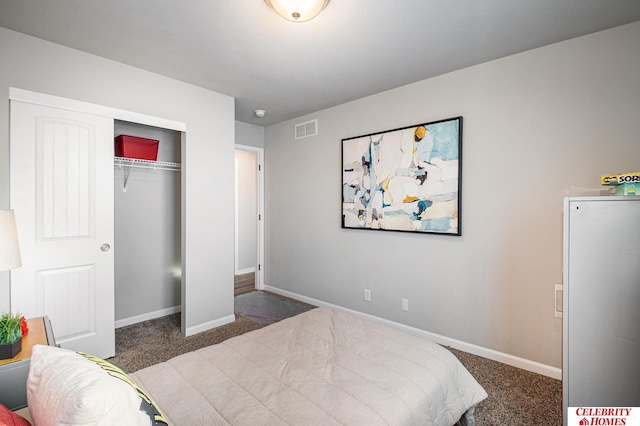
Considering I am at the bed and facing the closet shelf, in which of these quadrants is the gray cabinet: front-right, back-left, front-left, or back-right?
back-right

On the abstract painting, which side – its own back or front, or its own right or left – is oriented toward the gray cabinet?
left

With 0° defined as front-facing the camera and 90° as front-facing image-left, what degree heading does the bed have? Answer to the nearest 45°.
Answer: approximately 225°

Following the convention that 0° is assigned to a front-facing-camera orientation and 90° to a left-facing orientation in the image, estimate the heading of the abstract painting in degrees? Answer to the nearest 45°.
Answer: approximately 45°

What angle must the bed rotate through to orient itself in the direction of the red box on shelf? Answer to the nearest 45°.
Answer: approximately 90° to its left

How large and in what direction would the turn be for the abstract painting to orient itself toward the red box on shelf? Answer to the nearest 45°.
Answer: approximately 45° to its right

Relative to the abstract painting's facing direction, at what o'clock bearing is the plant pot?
The plant pot is roughly at 12 o'clock from the abstract painting.

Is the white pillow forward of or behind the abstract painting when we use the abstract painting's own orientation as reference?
forward

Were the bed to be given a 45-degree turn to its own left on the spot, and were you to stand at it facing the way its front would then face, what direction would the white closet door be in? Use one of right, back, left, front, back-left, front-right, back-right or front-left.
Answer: front-left

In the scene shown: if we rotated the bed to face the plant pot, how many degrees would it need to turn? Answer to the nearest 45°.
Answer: approximately 135° to its left

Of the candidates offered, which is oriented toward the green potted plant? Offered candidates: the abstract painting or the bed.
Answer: the abstract painting

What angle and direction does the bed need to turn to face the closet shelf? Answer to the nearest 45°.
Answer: approximately 90° to its left

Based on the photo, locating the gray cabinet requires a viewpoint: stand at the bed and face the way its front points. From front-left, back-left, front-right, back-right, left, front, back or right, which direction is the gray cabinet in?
front-right

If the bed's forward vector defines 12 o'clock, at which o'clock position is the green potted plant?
The green potted plant is roughly at 8 o'clock from the bed.

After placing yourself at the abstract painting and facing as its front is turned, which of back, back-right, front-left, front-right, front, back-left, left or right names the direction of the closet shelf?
front-right

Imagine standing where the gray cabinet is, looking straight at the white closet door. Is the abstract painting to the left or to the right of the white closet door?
right
